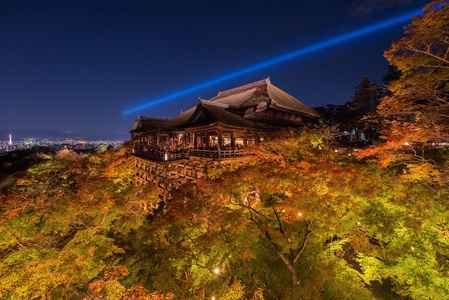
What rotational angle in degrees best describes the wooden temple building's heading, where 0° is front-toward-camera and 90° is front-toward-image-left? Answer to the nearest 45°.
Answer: approximately 45°
